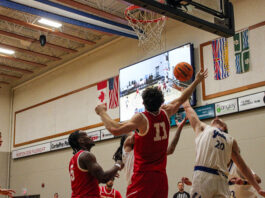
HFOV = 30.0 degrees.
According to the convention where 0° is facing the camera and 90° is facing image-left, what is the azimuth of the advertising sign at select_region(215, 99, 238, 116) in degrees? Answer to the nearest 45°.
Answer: approximately 45°

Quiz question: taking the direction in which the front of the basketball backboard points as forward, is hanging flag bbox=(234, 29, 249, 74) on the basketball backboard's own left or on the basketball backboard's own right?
on the basketball backboard's own right

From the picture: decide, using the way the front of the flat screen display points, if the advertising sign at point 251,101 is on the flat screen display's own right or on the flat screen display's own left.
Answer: on the flat screen display's own left

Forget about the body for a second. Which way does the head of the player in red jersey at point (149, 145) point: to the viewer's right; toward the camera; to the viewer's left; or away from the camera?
away from the camera

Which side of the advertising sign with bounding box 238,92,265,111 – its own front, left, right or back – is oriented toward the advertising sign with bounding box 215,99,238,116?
right

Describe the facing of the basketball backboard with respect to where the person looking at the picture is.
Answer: facing away from the viewer and to the left of the viewer

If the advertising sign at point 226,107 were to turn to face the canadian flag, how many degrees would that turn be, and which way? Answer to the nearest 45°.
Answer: approximately 90° to its right

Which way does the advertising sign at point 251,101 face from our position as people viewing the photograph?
facing the viewer and to the left of the viewer

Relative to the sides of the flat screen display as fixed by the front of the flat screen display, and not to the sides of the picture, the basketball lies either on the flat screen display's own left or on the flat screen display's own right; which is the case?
on the flat screen display's own left
